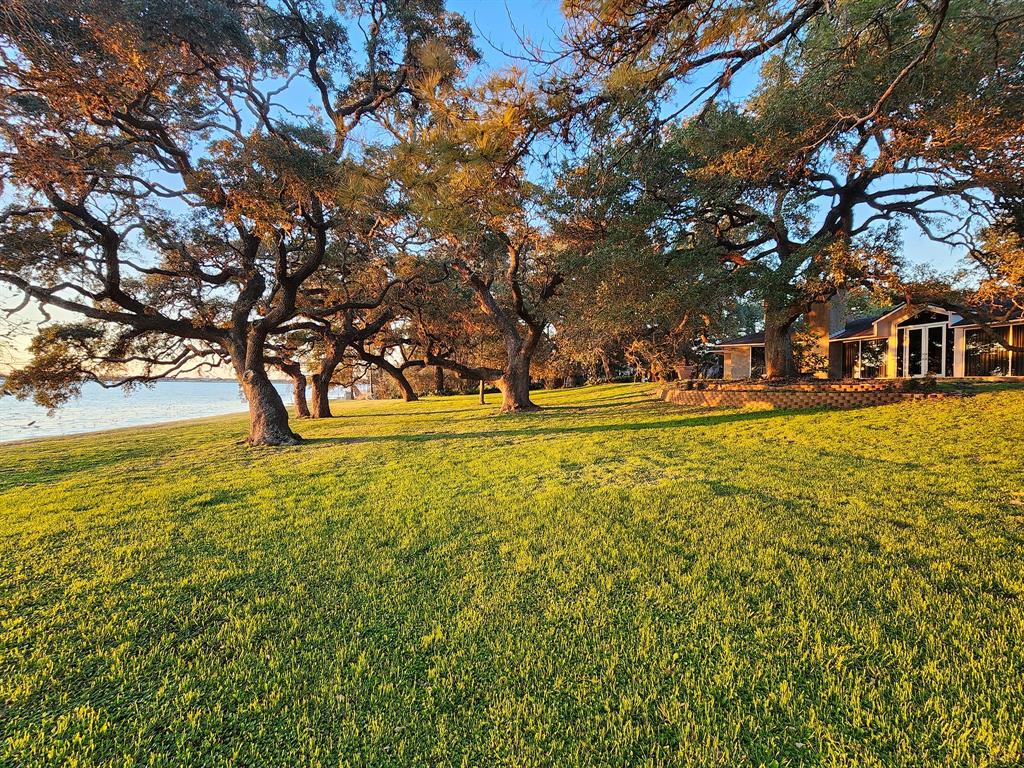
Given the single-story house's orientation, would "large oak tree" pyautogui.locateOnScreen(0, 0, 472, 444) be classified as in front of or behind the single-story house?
in front

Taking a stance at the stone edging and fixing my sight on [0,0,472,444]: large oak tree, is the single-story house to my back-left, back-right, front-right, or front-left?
back-right

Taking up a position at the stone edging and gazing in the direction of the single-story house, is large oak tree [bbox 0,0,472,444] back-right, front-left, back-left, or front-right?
back-left

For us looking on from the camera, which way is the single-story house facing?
facing the viewer and to the left of the viewer

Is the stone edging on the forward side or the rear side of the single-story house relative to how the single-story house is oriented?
on the forward side
